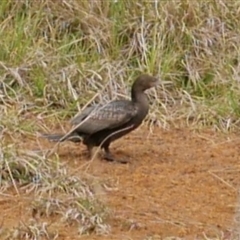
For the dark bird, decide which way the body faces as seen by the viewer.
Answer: to the viewer's right
